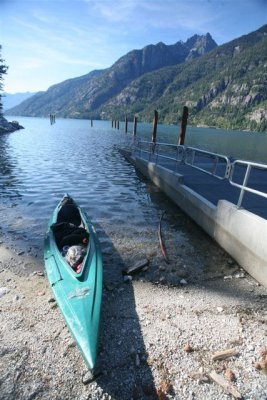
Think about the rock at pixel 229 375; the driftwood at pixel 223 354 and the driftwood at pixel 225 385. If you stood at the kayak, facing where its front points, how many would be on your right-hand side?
0

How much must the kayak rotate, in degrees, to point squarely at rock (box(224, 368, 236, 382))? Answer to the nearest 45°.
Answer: approximately 45° to its left

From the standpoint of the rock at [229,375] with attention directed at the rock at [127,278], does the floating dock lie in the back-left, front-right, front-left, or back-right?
front-right

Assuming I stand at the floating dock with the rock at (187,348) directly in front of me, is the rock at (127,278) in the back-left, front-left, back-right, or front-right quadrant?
front-right

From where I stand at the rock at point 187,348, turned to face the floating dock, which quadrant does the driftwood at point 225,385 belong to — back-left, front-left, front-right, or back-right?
back-right

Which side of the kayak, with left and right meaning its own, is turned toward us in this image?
front

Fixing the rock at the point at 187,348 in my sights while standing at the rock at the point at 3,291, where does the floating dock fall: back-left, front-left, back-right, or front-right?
front-left

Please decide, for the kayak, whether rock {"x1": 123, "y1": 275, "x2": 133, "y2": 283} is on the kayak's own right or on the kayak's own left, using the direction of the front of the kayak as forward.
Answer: on the kayak's own left

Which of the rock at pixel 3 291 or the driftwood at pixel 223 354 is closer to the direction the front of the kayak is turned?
the driftwood

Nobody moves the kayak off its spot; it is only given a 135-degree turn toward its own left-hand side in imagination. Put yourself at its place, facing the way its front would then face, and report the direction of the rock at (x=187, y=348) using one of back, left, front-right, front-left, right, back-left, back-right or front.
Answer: right

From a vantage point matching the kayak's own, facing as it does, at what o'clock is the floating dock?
The floating dock is roughly at 8 o'clock from the kayak.

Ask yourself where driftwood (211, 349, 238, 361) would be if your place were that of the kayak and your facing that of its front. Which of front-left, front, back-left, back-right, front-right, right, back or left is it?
front-left

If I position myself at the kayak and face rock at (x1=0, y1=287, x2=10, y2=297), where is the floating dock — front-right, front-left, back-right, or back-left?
back-right
